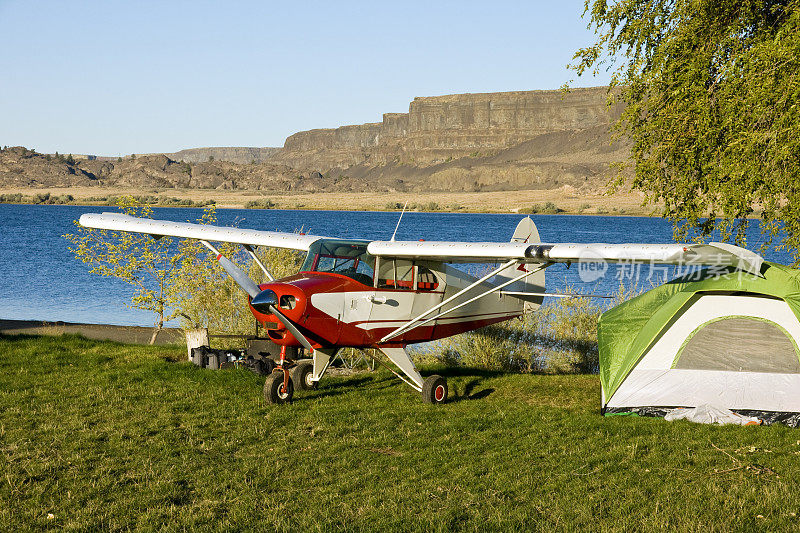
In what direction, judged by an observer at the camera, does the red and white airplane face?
facing the viewer and to the left of the viewer

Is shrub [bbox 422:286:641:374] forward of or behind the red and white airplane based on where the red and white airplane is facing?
behind

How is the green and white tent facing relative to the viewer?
toward the camera

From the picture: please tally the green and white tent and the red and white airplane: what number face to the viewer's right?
0

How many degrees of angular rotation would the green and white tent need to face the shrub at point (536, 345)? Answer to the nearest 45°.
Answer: approximately 135° to its right

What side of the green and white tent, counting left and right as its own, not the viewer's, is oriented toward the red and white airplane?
right

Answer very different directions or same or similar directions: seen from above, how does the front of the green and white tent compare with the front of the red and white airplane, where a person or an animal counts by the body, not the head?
same or similar directions
